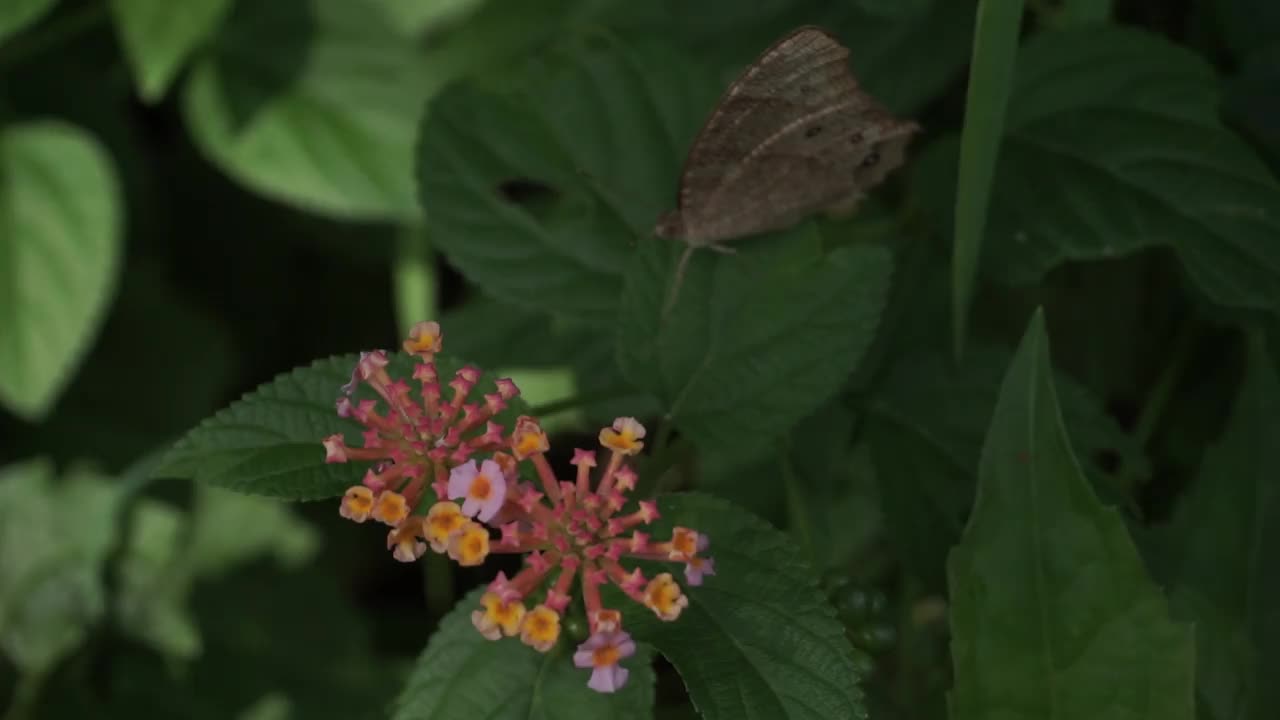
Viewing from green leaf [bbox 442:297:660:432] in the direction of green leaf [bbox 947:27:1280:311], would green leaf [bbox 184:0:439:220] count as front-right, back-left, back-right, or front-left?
back-left

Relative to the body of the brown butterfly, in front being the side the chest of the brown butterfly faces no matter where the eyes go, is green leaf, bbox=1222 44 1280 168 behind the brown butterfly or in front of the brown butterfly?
behind

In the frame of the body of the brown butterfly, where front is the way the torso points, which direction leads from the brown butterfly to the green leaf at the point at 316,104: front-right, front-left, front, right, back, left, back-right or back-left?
front-right

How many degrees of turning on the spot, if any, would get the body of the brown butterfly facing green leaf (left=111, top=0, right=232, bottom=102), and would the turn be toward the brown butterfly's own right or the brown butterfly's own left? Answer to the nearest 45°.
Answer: approximately 45° to the brown butterfly's own right

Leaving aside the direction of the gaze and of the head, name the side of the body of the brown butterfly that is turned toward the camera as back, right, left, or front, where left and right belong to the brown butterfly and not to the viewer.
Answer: left

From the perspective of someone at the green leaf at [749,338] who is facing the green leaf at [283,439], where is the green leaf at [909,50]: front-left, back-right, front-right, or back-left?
back-right

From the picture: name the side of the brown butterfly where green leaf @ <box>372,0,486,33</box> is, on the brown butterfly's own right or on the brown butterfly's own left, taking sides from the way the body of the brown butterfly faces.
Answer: on the brown butterfly's own right

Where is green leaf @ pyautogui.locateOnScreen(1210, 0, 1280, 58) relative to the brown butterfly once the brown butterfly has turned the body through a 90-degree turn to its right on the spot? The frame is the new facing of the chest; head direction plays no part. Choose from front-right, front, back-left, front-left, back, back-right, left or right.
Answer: front-right

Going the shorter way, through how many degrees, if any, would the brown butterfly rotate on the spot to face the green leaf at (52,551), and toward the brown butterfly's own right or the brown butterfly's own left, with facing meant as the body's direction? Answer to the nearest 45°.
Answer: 0° — it already faces it

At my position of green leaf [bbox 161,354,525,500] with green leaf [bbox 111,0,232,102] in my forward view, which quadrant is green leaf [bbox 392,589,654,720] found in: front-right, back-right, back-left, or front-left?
back-right
